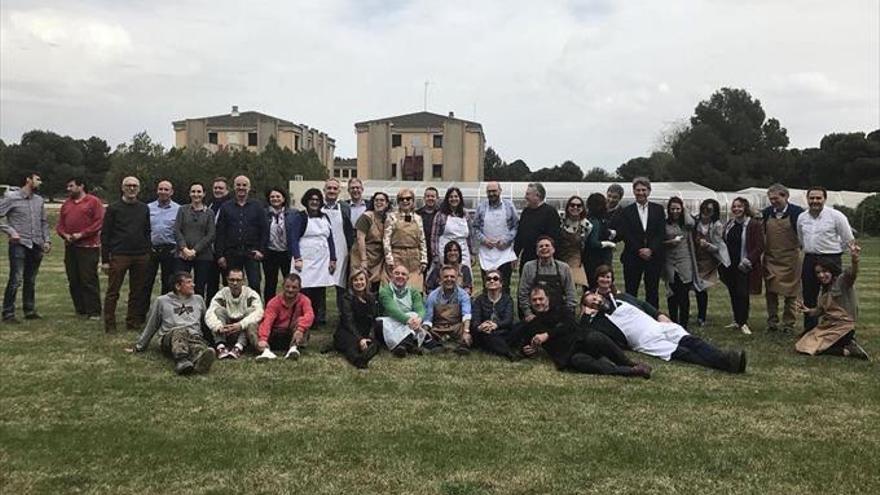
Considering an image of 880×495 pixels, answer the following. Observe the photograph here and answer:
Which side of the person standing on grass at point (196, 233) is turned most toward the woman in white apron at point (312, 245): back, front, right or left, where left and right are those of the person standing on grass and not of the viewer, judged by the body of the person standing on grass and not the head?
left

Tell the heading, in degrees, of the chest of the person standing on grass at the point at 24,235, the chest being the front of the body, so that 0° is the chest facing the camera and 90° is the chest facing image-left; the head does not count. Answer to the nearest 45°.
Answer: approximately 315°

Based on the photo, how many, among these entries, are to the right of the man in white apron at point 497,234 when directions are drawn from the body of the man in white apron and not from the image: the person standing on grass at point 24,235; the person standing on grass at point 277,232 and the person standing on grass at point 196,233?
3

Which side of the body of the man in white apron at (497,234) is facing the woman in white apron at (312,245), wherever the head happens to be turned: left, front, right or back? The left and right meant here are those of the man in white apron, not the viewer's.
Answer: right

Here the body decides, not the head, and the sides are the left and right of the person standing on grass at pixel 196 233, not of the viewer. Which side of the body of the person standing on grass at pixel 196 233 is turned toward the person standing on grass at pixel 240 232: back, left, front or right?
left

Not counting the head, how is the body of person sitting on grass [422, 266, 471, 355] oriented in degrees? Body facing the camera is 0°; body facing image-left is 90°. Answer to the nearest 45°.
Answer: approximately 0°

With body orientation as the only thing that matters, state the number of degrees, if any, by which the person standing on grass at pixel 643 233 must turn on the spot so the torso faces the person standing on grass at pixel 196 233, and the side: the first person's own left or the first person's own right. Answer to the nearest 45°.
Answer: approximately 90° to the first person's own right

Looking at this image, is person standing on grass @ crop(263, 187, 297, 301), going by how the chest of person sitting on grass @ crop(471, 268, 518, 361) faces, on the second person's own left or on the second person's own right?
on the second person's own right
